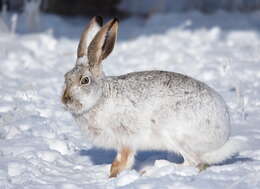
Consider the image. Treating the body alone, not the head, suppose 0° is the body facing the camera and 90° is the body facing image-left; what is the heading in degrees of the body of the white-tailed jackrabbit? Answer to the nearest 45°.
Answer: approximately 90°
